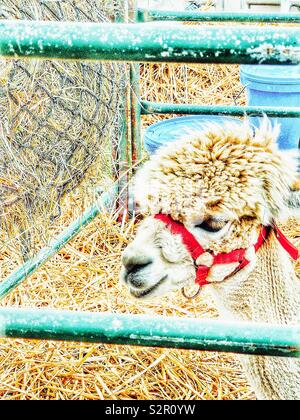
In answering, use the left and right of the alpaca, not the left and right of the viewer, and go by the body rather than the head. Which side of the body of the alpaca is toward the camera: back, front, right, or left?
left

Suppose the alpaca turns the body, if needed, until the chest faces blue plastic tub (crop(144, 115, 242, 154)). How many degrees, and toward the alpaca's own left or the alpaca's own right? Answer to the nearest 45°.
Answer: approximately 90° to the alpaca's own right

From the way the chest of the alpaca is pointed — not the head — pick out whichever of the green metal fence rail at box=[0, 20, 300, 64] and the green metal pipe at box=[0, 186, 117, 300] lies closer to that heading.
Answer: the green metal pipe

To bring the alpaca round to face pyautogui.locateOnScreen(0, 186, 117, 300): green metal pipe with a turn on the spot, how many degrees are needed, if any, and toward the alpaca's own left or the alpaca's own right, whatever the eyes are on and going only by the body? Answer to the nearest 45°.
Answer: approximately 45° to the alpaca's own right

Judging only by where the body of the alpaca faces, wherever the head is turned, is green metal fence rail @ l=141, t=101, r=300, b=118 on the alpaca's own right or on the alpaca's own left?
on the alpaca's own right

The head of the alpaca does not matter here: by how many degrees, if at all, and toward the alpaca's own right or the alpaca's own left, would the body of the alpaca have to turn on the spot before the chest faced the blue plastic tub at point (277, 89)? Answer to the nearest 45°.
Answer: approximately 90° to the alpaca's own right

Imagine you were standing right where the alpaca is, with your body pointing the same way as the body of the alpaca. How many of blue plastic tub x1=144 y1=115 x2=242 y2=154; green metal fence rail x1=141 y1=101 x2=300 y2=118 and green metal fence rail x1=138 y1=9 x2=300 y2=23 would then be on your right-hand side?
3

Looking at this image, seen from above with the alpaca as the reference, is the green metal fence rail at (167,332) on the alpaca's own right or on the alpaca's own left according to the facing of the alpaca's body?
on the alpaca's own left
